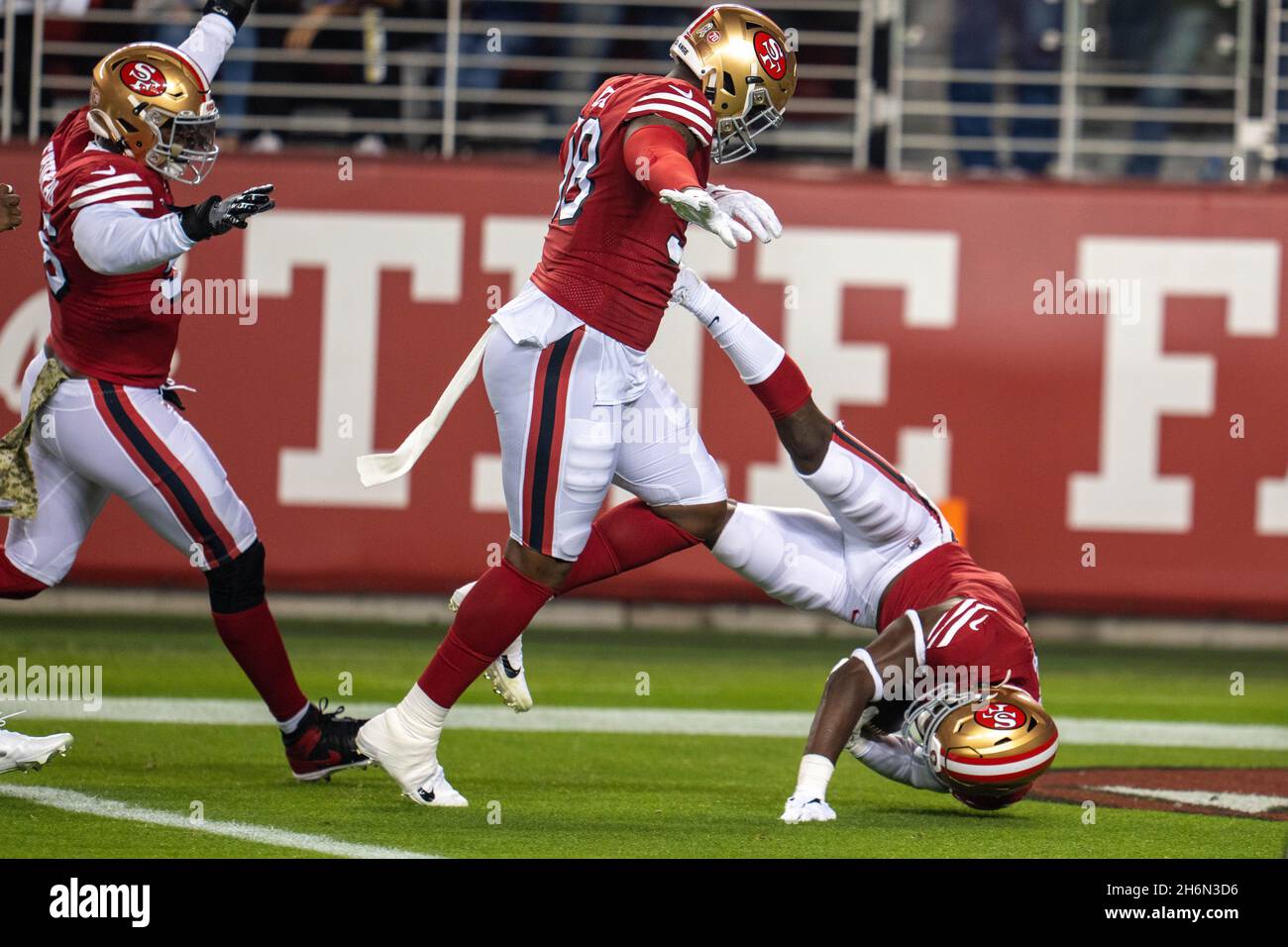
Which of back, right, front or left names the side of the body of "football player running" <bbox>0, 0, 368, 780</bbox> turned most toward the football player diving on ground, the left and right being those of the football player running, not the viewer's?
front

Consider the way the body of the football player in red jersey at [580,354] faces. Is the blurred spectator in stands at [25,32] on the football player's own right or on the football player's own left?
on the football player's own left

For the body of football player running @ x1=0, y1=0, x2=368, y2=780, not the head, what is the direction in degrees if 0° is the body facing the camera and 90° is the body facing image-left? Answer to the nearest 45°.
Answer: approximately 270°

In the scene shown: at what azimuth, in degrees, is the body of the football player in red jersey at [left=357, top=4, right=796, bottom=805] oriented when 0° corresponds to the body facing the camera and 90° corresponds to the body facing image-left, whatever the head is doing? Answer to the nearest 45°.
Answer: approximately 270°

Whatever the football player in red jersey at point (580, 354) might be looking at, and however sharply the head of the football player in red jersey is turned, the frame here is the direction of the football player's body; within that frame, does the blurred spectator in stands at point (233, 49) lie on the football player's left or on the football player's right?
on the football player's left

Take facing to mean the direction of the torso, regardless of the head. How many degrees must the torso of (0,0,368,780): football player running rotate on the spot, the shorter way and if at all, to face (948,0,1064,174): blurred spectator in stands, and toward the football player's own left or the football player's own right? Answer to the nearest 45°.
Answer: approximately 45° to the football player's own left

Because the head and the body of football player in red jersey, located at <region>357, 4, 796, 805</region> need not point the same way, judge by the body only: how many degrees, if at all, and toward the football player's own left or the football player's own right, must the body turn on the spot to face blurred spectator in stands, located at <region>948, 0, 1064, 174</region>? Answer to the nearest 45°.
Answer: approximately 90° to the football player's own left

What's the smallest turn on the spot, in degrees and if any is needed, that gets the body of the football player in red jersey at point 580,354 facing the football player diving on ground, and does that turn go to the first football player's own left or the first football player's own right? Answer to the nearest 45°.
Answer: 0° — they already face them

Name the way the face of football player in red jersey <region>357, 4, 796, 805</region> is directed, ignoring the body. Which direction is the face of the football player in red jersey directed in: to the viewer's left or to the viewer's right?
to the viewer's right

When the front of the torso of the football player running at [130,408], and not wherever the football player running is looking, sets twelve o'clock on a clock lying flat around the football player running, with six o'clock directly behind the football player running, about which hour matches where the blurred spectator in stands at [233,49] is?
The blurred spectator in stands is roughly at 9 o'clock from the football player running.

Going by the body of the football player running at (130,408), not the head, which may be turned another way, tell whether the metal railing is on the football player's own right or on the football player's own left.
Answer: on the football player's own left

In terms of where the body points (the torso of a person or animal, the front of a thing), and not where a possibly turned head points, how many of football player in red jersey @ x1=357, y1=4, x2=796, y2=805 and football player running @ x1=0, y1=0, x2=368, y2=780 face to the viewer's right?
2
